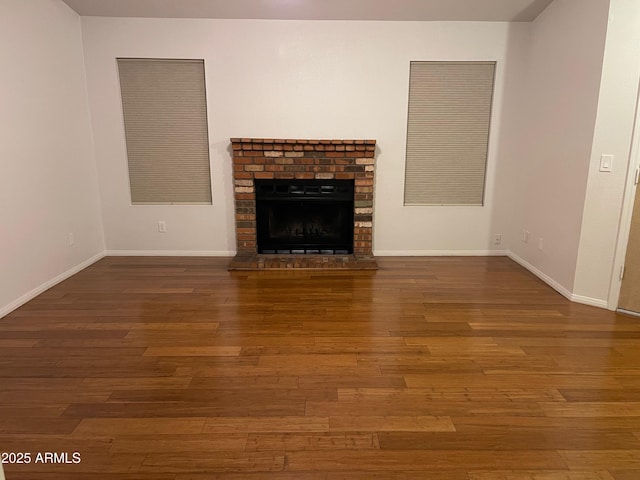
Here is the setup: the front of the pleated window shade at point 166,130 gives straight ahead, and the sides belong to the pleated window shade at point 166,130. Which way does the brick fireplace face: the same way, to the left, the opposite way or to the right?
the same way

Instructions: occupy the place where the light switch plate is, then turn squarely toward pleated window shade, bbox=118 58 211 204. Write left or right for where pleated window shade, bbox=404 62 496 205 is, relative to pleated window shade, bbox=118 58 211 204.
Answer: right

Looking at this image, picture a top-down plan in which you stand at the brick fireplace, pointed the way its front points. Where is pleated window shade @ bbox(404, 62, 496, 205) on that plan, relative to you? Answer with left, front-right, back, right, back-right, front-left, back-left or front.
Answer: left

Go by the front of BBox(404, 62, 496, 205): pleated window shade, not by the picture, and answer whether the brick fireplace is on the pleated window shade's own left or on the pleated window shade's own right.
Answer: on the pleated window shade's own right

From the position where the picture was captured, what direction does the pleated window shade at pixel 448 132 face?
facing the viewer

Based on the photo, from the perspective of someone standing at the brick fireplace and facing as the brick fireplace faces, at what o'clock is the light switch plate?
The light switch plate is roughly at 10 o'clock from the brick fireplace.

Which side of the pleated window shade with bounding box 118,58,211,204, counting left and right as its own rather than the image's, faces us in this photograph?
front
